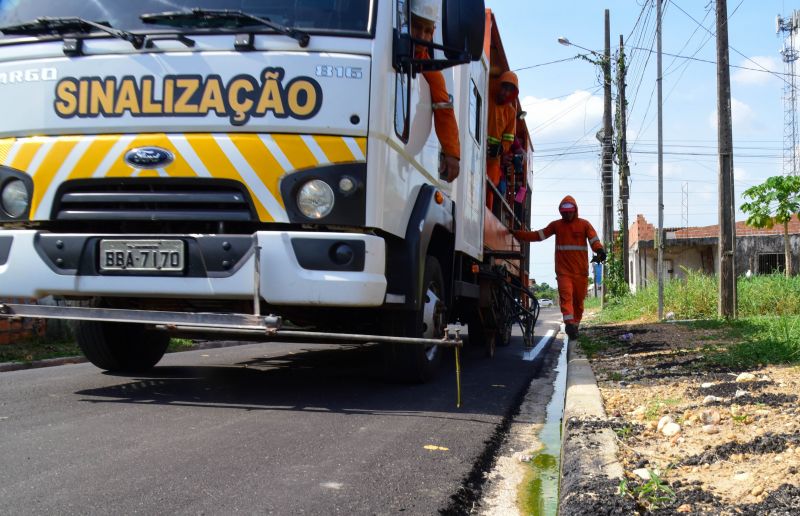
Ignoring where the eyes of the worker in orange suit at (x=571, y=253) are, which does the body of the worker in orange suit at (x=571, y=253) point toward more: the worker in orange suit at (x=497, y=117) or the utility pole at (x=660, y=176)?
the worker in orange suit

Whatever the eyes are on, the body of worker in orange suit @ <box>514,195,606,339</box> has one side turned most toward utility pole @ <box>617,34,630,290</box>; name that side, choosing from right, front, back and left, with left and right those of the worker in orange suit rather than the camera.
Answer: back

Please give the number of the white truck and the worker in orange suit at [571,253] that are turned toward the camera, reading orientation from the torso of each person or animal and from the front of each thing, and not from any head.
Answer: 2

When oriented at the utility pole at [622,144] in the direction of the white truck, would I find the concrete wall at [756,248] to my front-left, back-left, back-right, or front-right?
back-left

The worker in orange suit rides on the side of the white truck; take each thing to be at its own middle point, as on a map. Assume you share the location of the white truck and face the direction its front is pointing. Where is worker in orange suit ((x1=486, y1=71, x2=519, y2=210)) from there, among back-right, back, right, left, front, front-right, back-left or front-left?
back-left

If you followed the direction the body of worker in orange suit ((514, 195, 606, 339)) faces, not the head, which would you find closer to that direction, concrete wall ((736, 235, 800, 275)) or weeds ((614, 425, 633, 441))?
the weeds

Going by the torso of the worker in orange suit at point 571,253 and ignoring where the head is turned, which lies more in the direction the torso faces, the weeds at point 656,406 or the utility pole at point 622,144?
the weeds

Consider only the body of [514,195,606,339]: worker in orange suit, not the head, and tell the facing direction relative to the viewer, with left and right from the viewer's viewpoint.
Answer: facing the viewer

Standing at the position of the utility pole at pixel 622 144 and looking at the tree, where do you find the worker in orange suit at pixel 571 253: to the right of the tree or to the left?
right

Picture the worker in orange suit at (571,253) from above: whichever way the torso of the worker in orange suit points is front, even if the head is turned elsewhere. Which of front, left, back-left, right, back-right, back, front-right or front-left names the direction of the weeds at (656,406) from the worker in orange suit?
front

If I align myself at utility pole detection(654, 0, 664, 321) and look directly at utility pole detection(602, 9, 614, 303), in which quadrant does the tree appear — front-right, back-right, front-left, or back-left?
front-right

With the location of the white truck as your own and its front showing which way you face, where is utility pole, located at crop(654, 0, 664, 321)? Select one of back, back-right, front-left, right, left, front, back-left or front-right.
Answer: back-left

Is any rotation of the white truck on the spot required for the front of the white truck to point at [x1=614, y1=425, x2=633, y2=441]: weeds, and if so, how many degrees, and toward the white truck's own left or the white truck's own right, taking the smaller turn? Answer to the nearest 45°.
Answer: approximately 45° to the white truck's own left

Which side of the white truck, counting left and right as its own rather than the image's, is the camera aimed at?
front
